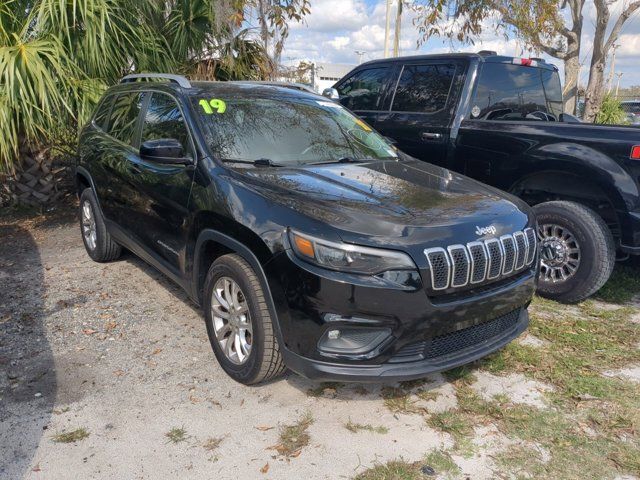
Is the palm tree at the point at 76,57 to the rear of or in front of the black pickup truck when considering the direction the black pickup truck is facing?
in front

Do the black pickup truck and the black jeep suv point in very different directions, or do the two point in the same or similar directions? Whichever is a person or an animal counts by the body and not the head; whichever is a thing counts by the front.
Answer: very different directions

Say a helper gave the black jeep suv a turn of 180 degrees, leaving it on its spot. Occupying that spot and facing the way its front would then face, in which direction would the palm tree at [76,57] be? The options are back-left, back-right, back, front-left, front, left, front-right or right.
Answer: front

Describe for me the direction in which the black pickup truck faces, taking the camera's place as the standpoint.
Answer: facing away from the viewer and to the left of the viewer

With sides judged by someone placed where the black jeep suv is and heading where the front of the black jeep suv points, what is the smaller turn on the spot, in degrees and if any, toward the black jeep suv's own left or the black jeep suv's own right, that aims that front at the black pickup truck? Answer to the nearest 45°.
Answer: approximately 90° to the black jeep suv's own left

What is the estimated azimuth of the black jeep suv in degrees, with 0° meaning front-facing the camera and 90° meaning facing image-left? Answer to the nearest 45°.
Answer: approximately 315°

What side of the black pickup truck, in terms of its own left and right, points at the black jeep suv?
left
